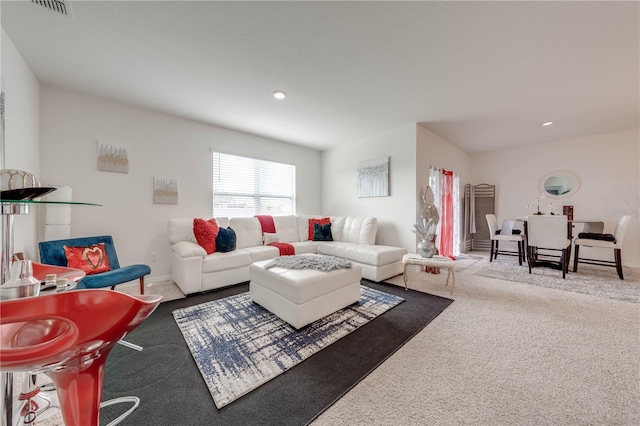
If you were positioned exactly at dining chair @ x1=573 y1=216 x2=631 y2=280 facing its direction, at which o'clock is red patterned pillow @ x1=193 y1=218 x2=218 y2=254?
The red patterned pillow is roughly at 10 o'clock from the dining chair.

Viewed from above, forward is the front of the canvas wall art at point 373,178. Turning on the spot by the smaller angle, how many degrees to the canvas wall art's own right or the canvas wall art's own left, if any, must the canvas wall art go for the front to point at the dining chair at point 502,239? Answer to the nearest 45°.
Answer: approximately 135° to the canvas wall art's own left

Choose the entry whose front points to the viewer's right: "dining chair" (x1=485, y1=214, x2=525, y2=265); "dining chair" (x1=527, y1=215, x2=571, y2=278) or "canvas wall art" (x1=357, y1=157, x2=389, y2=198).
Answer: "dining chair" (x1=485, y1=214, x2=525, y2=265)

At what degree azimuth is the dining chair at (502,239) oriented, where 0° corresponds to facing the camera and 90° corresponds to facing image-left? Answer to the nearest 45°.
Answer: approximately 270°

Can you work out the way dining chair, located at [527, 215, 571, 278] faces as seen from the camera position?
facing away from the viewer

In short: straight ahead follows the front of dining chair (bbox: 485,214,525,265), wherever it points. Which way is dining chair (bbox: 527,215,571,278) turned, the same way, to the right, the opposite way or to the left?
to the left

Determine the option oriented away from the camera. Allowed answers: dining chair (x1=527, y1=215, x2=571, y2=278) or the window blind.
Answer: the dining chair

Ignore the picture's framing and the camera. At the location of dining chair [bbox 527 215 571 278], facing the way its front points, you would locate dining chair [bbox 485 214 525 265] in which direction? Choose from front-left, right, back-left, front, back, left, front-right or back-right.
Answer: front-left

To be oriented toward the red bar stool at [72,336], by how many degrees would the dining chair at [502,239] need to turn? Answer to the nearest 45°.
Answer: approximately 90° to its right

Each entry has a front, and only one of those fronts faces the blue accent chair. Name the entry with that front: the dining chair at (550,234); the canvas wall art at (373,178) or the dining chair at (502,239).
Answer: the canvas wall art

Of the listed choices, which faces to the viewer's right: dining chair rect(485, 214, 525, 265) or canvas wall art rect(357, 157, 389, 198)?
the dining chair

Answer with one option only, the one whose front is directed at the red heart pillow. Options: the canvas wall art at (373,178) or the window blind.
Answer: the canvas wall art

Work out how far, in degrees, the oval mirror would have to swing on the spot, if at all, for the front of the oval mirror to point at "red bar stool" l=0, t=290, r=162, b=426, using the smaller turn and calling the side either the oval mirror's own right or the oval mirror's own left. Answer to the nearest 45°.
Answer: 0° — it already faces it

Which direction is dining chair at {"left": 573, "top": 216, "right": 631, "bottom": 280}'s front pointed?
to the viewer's left
